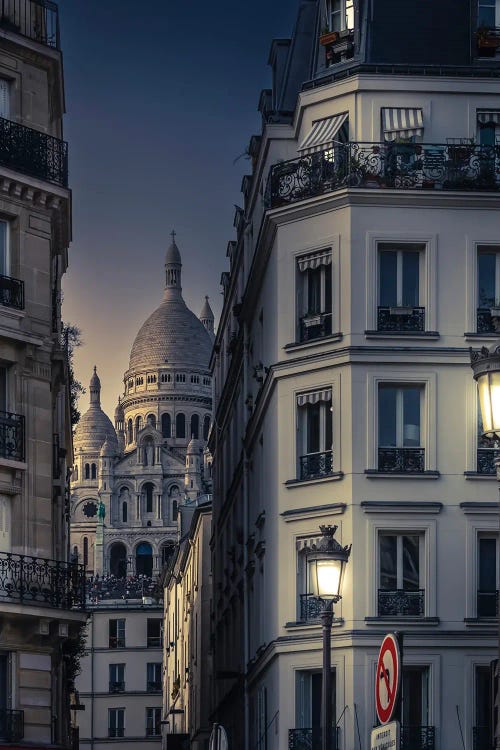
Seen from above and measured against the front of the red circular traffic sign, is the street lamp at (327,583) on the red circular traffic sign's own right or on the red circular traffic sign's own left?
on the red circular traffic sign's own right

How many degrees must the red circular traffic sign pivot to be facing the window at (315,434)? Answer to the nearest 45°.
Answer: approximately 90° to its right

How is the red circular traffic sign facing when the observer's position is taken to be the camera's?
facing to the left of the viewer
